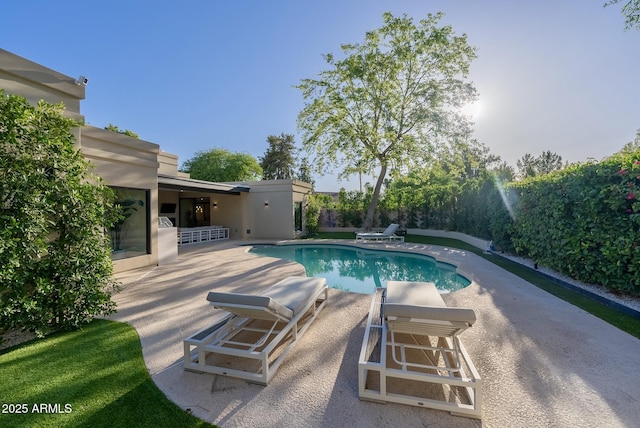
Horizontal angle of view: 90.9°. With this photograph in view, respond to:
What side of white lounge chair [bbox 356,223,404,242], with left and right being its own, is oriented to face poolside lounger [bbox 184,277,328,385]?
left

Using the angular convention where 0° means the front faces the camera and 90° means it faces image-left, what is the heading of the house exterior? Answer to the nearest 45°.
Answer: approximately 315°

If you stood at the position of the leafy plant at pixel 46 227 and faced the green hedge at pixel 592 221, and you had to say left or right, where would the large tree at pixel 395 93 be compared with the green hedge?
left

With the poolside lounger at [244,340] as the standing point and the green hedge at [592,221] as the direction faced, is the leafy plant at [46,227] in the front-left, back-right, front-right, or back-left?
back-left

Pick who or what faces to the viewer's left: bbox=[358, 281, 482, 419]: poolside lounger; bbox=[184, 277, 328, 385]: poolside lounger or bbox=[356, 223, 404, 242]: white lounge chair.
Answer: the white lounge chair

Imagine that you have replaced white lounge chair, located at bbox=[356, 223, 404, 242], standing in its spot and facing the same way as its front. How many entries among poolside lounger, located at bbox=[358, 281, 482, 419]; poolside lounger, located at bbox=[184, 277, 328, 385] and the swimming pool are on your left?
3

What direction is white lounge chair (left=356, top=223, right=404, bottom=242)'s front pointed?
to the viewer's left
